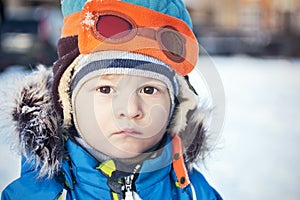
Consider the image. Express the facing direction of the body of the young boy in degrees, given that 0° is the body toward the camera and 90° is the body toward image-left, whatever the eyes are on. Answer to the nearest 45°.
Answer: approximately 0°
